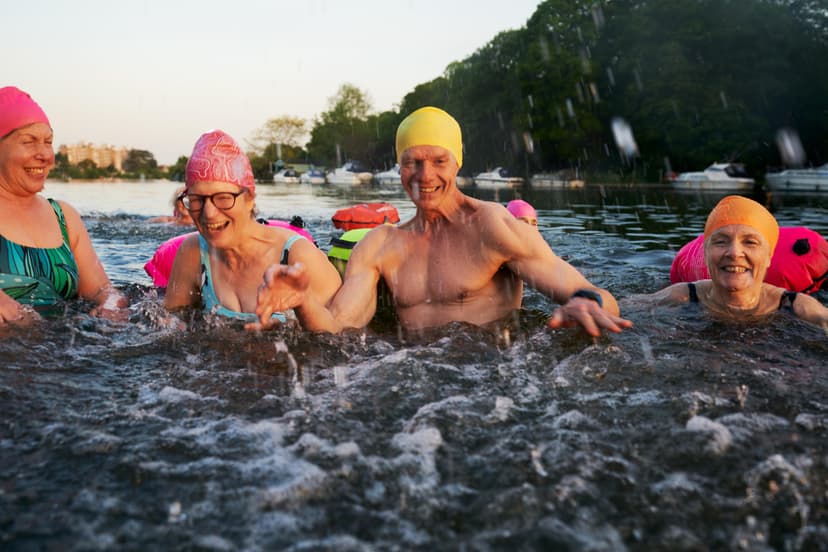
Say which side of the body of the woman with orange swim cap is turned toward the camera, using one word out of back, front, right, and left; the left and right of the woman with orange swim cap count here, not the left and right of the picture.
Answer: front

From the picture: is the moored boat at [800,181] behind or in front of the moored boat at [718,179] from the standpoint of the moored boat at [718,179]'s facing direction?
behind

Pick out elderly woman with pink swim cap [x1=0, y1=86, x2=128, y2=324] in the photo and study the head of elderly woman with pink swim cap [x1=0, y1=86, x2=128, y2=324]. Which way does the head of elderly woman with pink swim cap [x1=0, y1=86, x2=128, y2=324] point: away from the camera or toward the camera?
toward the camera

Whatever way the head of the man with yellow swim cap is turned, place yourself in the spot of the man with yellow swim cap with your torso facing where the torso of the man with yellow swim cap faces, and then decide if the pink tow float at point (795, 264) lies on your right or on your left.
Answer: on your left

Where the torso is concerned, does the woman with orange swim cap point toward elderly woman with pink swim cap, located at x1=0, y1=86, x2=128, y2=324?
no

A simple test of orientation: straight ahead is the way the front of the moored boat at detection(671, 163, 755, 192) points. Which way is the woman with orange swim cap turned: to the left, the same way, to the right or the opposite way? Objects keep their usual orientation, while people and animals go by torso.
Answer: to the left

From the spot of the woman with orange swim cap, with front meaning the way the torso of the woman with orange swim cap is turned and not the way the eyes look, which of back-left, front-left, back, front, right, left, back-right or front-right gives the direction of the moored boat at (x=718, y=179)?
back

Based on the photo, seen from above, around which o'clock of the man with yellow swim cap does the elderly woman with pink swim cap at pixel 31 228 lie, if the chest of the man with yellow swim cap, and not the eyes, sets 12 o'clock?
The elderly woman with pink swim cap is roughly at 3 o'clock from the man with yellow swim cap.

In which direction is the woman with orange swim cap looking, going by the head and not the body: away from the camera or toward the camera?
toward the camera

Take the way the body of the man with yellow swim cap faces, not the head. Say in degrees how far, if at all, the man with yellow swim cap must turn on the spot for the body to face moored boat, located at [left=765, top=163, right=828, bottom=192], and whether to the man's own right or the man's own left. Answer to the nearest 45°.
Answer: approximately 135° to the man's own left

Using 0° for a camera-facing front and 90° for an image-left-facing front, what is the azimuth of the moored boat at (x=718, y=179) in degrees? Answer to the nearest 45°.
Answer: approximately 90°

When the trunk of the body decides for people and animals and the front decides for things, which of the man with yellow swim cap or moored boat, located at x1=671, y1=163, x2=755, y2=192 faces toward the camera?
the man with yellow swim cap

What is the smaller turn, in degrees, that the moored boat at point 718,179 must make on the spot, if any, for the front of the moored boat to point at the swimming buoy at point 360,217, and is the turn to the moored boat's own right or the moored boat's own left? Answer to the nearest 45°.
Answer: approximately 90° to the moored boat's own left

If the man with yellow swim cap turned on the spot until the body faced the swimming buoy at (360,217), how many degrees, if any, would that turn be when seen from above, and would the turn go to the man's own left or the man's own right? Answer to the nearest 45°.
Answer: approximately 180°

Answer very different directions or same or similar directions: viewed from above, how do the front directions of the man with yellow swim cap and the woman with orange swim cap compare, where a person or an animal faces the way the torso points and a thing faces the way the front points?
same or similar directions
